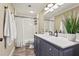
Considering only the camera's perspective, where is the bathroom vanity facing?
facing the viewer and to the left of the viewer

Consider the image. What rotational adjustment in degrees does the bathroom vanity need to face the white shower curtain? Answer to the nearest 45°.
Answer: approximately 45° to its right
